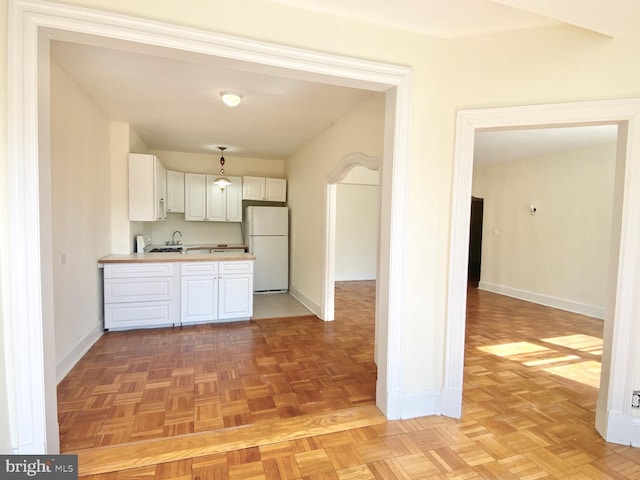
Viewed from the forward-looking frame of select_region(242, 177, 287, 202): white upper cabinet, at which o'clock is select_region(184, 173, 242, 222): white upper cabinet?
select_region(184, 173, 242, 222): white upper cabinet is roughly at 3 o'clock from select_region(242, 177, 287, 202): white upper cabinet.

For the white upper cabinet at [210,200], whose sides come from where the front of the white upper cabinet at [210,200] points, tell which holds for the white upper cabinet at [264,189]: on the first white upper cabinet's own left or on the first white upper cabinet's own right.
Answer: on the first white upper cabinet's own left

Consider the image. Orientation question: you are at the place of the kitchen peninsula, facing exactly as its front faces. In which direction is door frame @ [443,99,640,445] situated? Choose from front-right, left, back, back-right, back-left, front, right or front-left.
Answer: front-left

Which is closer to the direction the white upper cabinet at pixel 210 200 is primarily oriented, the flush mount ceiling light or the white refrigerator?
the flush mount ceiling light

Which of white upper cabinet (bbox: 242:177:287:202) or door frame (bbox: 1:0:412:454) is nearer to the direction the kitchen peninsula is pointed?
the door frame
